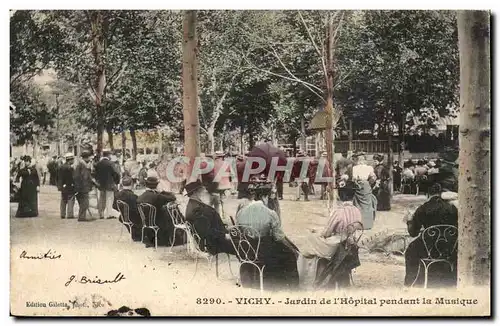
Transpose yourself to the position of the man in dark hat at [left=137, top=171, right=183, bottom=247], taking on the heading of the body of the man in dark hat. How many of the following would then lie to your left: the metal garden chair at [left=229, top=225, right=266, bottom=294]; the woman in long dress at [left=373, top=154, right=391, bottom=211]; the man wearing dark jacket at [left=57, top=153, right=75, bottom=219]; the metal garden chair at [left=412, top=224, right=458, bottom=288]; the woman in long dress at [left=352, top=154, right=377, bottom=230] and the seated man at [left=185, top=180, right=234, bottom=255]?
1

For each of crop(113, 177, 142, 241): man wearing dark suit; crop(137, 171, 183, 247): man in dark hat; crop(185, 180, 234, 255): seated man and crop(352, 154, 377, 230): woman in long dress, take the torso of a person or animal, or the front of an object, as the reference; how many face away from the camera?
3

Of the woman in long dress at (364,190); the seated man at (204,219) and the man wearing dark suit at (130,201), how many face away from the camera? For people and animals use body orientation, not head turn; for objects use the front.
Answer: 2

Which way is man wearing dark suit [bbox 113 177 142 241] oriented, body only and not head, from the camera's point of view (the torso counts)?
away from the camera

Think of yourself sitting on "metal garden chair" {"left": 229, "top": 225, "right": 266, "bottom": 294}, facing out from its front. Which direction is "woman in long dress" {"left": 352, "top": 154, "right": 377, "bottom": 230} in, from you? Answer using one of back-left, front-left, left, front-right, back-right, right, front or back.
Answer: front-right

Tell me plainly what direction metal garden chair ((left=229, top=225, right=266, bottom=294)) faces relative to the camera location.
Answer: facing away from the viewer and to the right of the viewer

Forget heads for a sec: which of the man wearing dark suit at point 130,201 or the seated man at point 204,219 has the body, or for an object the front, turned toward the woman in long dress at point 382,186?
the seated man

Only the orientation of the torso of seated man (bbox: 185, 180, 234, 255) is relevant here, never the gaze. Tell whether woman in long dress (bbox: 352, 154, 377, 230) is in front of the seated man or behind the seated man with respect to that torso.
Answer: in front
